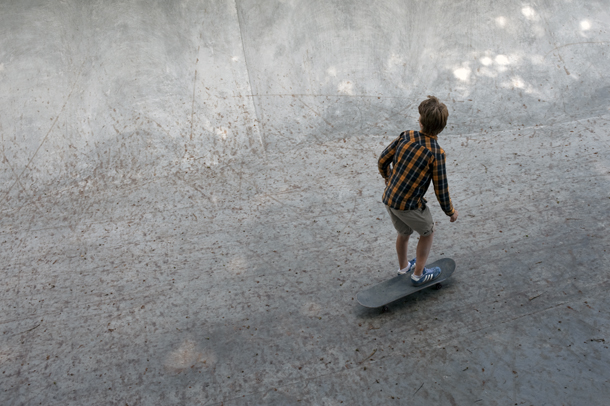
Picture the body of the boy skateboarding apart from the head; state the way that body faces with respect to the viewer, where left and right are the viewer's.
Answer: facing away from the viewer and to the right of the viewer
